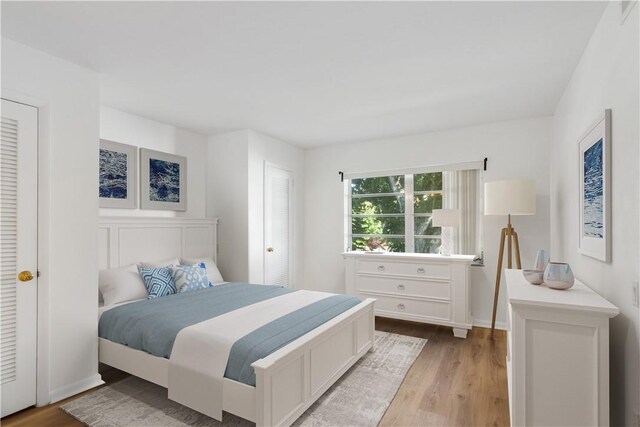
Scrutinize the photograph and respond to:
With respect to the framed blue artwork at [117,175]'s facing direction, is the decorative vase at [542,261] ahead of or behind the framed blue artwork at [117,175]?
ahead

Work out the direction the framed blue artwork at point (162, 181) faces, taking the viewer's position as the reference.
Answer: facing the viewer and to the right of the viewer

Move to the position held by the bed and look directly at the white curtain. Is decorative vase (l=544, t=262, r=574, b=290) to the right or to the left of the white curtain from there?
right

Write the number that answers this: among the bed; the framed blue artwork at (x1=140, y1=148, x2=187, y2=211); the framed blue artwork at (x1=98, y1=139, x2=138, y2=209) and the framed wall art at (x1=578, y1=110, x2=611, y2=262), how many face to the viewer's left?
1

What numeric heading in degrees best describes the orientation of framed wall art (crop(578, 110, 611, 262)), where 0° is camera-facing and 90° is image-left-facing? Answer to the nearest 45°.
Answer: approximately 90°

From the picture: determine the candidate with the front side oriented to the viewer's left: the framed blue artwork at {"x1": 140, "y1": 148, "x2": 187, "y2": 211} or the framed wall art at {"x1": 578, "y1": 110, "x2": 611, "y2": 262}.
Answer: the framed wall art

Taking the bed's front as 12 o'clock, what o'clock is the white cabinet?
The white cabinet is roughly at 12 o'clock from the bed.

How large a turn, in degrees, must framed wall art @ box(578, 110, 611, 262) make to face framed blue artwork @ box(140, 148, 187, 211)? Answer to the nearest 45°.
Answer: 0° — it already faces it
